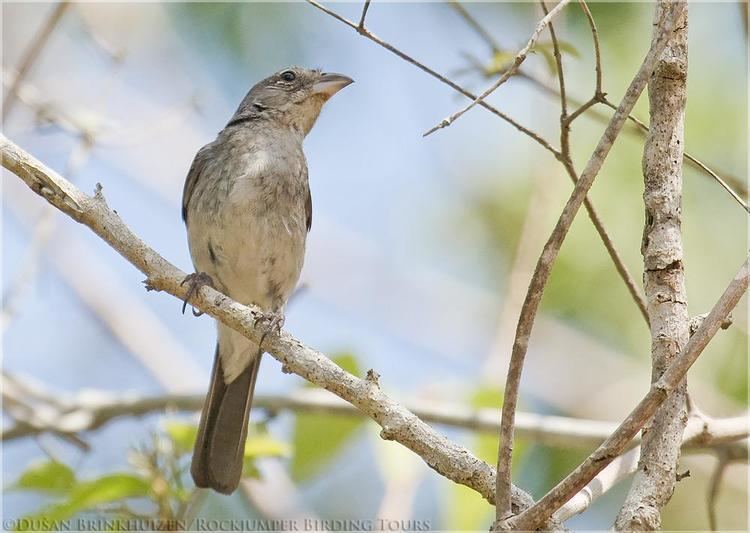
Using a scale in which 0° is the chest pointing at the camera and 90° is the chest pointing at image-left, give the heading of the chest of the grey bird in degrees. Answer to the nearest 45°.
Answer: approximately 315°
